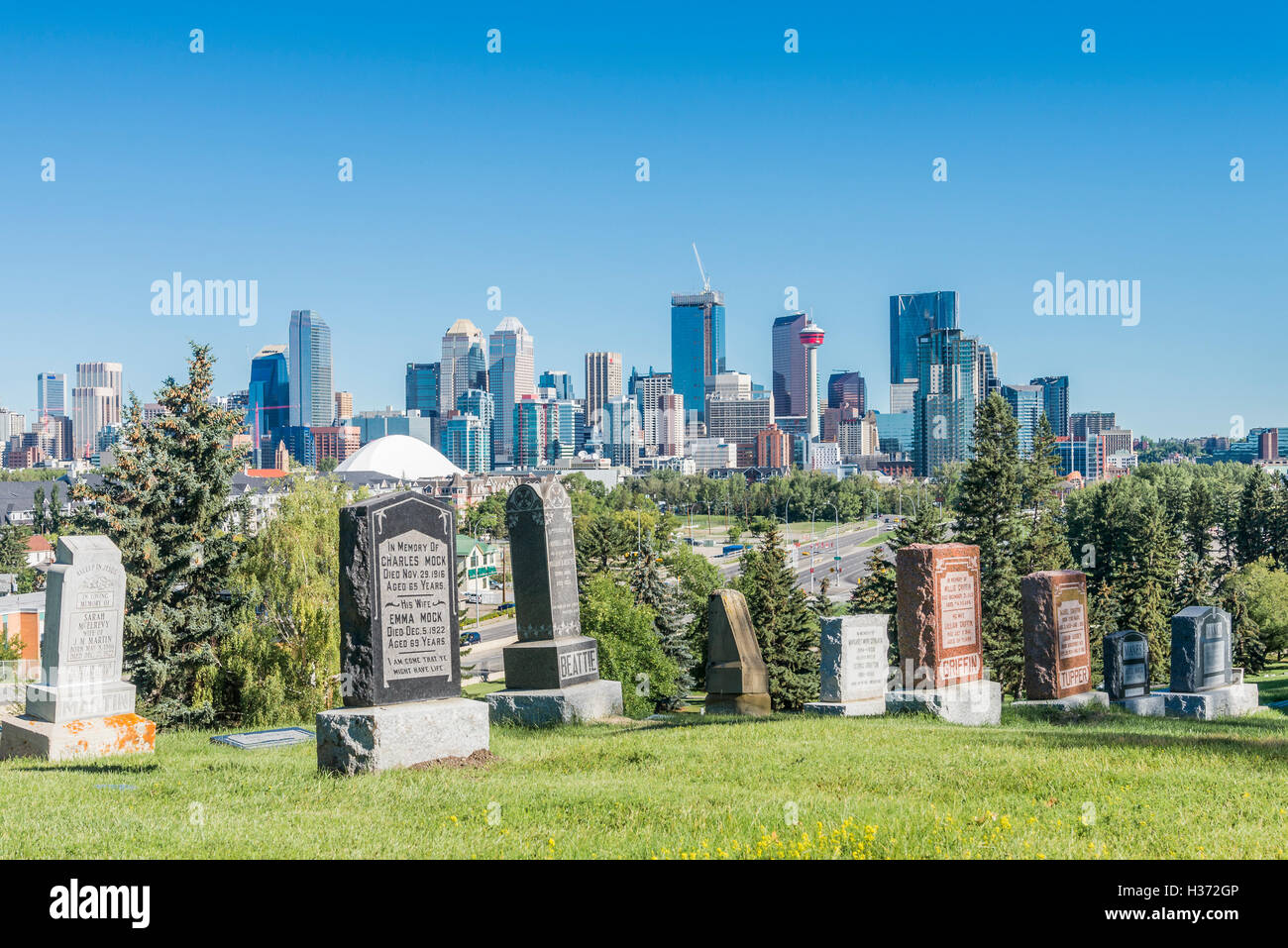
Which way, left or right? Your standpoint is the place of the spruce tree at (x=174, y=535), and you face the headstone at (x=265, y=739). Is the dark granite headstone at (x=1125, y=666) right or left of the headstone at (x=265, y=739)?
left

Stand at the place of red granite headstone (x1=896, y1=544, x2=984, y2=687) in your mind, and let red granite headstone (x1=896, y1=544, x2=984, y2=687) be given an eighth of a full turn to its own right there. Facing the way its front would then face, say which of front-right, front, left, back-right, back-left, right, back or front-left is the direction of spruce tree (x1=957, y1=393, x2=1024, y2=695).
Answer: back

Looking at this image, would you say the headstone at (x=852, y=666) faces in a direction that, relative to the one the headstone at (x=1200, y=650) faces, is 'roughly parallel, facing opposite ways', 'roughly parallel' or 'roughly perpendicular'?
roughly parallel

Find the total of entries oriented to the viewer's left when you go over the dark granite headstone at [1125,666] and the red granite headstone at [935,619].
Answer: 0

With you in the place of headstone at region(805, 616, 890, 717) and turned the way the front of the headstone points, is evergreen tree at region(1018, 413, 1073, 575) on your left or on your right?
on your left

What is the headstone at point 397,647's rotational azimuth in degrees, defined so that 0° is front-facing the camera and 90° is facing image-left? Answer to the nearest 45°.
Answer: approximately 315°

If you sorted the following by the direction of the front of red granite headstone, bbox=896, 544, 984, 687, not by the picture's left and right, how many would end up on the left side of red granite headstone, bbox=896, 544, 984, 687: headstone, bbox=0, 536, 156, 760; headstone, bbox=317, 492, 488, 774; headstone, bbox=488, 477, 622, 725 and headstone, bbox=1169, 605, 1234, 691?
1

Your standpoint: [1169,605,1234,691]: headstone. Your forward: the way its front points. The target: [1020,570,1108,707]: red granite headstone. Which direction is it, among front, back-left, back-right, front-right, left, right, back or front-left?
right

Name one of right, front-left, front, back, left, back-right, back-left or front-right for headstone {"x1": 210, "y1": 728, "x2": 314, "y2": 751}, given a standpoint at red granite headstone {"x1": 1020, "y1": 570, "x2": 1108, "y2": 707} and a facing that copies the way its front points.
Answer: right

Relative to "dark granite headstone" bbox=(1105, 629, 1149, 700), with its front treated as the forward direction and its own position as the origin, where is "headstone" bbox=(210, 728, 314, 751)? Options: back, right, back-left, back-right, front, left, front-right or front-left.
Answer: right

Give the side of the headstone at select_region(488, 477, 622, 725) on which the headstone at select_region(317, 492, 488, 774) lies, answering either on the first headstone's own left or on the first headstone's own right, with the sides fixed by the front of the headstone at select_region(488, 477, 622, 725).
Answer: on the first headstone's own right
